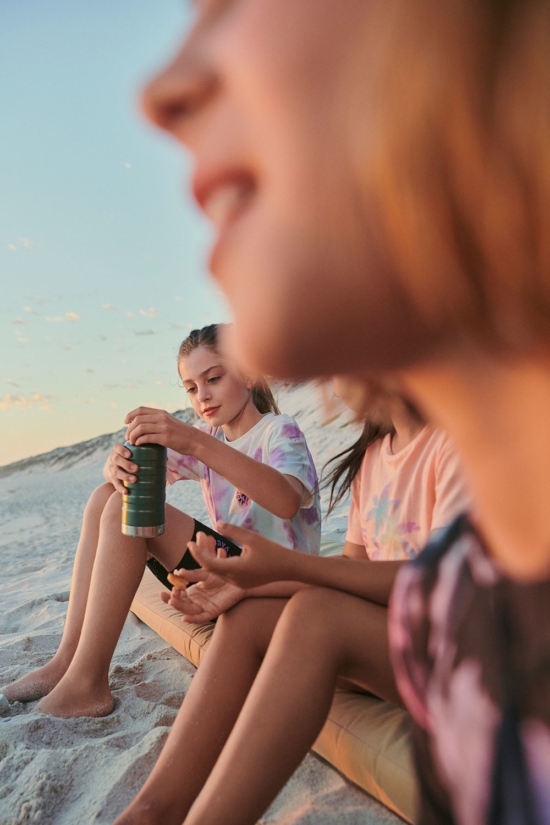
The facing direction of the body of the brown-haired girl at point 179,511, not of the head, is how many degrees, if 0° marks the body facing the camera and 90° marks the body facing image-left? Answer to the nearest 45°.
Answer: approximately 45°

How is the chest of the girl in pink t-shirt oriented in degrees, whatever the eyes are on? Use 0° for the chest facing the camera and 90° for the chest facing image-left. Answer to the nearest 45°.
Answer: approximately 45°

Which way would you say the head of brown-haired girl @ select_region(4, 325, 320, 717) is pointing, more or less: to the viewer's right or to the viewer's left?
to the viewer's left
